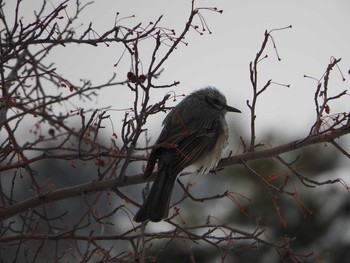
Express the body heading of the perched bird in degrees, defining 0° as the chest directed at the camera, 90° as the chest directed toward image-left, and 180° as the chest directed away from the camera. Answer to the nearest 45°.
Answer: approximately 225°
